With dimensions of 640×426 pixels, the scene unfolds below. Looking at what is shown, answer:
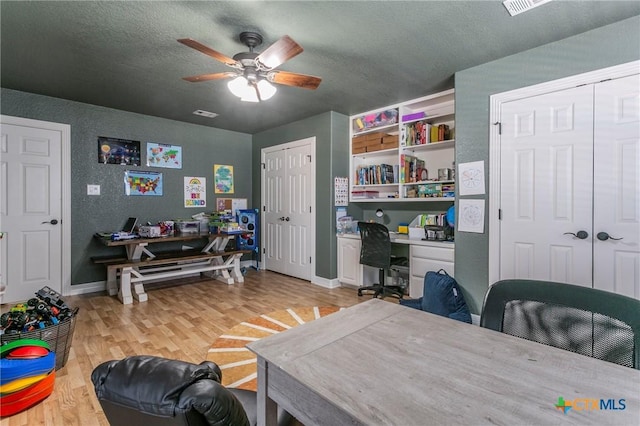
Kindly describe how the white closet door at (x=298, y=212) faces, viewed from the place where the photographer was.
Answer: facing the viewer and to the left of the viewer

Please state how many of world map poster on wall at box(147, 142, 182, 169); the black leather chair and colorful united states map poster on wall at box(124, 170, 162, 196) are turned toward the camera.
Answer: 2

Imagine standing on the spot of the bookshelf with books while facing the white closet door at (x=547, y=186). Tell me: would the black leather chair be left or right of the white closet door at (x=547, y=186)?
right

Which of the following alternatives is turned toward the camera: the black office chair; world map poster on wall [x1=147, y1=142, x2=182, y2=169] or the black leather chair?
the world map poster on wall

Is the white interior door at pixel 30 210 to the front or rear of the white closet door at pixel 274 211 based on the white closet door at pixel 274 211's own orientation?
to the front

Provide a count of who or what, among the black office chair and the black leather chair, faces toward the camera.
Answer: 0

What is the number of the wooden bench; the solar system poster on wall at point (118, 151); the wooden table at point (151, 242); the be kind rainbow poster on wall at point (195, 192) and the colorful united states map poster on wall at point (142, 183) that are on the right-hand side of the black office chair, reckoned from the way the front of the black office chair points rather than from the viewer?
0

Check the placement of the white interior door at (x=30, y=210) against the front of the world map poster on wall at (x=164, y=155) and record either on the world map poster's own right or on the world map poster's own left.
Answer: on the world map poster's own right

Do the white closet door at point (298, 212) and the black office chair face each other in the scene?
no

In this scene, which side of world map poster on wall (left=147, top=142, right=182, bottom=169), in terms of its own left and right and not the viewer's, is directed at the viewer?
front

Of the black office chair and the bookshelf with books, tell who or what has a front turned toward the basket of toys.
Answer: the bookshelf with books

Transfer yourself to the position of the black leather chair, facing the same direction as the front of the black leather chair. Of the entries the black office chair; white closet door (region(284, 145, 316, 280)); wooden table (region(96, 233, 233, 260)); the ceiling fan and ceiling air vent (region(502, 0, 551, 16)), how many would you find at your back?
0

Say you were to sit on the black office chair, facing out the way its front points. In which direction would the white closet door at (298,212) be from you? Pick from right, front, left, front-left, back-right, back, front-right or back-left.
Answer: left

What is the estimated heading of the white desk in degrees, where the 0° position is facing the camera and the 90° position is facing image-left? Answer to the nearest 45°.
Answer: approximately 45°

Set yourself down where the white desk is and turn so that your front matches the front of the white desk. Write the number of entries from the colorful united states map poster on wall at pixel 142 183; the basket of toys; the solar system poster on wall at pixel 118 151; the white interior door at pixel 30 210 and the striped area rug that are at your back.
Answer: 0

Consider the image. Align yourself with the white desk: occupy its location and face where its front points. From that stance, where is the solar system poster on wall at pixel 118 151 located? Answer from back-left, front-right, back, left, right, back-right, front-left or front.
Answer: front-right

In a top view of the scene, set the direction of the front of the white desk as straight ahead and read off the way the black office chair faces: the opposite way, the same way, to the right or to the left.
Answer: the opposite way

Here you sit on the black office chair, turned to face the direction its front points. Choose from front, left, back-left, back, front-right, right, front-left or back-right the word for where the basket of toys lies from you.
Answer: back

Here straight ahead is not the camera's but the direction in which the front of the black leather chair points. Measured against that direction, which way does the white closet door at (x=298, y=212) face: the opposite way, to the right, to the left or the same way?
the opposite way

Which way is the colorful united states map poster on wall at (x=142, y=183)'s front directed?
toward the camera

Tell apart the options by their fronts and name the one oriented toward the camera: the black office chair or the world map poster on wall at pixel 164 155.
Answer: the world map poster on wall
